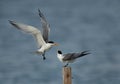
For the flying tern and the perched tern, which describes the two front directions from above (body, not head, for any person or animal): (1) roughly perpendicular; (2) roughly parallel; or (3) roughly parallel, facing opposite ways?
roughly parallel, facing opposite ways

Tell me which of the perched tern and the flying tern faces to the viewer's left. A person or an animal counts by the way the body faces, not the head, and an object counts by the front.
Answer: the perched tern

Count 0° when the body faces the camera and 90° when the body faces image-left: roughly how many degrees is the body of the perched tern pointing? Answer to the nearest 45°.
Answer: approximately 90°

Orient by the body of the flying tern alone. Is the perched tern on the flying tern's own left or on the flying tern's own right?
on the flying tern's own right

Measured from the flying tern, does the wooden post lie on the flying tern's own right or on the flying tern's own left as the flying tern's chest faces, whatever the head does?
on the flying tern's own right

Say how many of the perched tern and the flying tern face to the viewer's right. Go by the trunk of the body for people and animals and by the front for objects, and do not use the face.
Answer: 1

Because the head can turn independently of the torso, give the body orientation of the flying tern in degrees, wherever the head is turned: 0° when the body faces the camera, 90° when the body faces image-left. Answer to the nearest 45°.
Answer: approximately 270°
